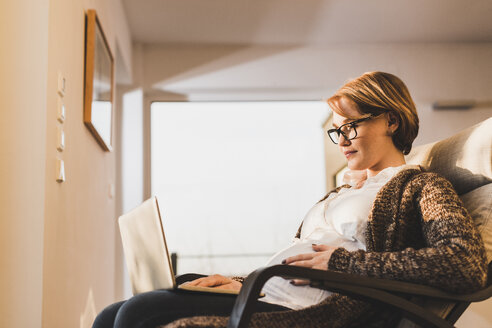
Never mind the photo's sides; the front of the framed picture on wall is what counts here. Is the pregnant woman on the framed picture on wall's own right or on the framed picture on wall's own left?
on the framed picture on wall's own right

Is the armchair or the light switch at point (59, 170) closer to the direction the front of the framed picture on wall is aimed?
the armchair

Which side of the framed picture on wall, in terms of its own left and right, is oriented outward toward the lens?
right

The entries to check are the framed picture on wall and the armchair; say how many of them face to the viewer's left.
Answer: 1

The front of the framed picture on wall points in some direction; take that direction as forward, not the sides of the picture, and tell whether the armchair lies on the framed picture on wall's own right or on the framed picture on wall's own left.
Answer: on the framed picture on wall's own right

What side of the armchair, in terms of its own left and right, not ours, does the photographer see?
left

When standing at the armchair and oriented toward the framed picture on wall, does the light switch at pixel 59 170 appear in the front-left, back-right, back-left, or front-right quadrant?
front-left

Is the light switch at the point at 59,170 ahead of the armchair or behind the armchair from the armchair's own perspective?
ahead

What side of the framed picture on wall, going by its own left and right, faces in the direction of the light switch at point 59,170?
right

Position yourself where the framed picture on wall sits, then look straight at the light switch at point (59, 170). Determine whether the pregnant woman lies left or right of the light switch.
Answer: left

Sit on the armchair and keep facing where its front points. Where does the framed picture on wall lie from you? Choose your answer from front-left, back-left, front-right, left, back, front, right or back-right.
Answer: front-right
